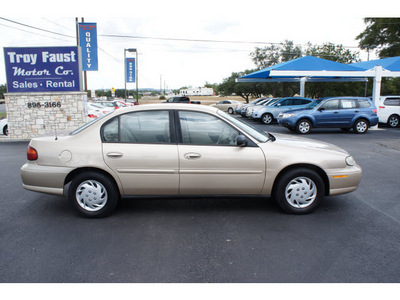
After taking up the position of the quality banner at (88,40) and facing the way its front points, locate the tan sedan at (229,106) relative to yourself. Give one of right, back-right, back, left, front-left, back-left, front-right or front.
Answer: back-left

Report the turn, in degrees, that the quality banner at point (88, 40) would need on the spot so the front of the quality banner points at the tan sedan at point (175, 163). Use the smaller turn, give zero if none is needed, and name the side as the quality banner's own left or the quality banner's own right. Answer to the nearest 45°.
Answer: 0° — it already faces it

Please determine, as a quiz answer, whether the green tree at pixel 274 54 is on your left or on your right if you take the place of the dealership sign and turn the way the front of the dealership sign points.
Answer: on your left

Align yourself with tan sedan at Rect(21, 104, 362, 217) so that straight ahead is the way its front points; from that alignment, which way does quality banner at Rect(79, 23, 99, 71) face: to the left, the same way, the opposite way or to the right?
to the right

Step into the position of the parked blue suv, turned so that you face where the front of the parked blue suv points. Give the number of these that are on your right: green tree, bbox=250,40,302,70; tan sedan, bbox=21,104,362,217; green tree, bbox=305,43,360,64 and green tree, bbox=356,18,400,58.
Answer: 3

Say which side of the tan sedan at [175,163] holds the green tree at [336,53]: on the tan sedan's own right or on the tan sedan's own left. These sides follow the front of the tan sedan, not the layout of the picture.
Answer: on the tan sedan's own left

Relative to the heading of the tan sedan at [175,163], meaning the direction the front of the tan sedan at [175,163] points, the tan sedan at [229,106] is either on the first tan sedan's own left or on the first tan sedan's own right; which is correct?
on the first tan sedan's own left

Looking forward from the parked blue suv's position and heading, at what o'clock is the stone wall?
The stone wall is roughly at 11 o'clock from the parked blue suv.

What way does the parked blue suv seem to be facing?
to the viewer's left

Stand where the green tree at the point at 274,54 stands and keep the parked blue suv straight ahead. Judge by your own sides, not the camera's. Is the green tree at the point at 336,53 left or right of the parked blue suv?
left

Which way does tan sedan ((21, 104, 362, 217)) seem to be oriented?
to the viewer's right

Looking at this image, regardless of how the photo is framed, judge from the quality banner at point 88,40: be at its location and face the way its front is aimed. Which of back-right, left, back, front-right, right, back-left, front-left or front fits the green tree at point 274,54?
back-left

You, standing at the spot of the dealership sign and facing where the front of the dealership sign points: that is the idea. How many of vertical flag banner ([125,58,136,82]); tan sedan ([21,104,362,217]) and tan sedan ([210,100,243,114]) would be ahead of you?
1

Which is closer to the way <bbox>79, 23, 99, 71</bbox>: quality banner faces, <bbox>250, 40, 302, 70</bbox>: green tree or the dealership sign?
the dealership sign

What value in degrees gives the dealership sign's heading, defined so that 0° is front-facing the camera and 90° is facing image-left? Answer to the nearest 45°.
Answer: approximately 0°
